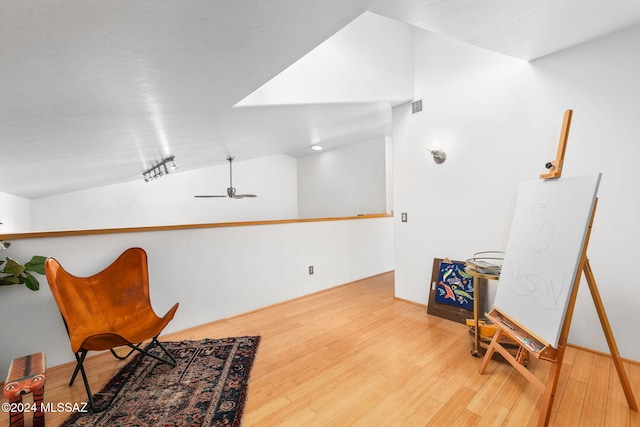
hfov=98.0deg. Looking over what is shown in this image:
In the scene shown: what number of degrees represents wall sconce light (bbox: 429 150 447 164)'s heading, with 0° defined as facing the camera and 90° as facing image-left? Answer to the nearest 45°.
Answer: approximately 45°

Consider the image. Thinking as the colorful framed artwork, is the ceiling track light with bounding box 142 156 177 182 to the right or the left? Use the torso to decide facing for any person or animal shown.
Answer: on its right

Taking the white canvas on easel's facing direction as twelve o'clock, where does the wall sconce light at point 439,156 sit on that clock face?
The wall sconce light is roughly at 3 o'clock from the white canvas on easel.

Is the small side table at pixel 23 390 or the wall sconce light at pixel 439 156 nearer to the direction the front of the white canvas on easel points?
the small side table

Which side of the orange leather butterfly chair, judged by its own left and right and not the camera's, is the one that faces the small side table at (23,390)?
right

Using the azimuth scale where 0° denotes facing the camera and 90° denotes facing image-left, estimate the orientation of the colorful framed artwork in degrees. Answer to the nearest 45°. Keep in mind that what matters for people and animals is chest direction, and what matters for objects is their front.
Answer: approximately 45°

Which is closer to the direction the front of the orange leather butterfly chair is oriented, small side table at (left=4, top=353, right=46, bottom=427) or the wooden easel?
the wooden easel

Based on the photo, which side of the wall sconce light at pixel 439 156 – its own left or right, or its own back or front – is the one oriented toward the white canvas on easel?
left

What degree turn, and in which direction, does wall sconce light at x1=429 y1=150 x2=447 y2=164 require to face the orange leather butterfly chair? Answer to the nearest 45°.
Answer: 0° — it already faces it
